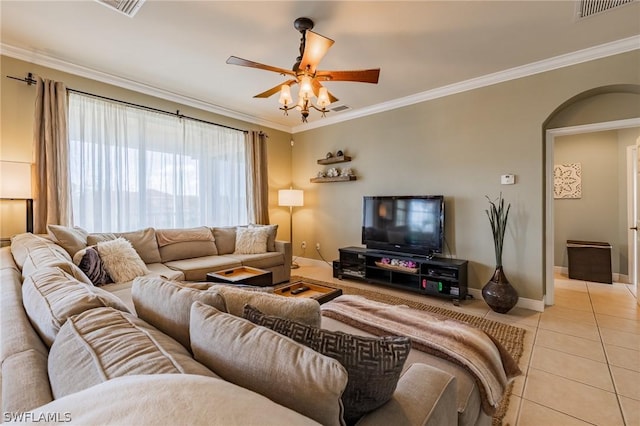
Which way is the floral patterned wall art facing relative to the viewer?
toward the camera

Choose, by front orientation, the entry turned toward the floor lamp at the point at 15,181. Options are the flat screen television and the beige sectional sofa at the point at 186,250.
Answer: the flat screen television

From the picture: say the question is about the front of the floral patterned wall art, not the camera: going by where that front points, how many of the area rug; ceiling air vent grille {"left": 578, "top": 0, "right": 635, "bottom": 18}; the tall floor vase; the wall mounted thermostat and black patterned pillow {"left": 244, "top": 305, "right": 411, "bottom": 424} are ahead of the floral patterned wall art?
5

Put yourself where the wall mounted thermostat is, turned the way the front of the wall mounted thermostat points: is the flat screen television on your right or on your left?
on your right

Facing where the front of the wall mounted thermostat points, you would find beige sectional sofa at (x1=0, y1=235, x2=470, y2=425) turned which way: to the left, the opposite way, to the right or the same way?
the opposite way

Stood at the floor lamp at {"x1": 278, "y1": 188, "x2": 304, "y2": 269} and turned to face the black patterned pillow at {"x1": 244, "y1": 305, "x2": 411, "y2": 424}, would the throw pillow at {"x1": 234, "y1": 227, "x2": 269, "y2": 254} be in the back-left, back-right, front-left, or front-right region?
front-right

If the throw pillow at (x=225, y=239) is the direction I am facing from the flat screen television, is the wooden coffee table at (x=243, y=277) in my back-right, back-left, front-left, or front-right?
front-left

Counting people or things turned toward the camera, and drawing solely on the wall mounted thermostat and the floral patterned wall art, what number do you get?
2

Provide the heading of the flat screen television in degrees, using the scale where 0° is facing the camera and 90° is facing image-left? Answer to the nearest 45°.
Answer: approximately 45°

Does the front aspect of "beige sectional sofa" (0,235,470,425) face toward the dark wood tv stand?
yes

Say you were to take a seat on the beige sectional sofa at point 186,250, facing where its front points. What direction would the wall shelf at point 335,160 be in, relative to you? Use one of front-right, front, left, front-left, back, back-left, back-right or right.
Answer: front-left

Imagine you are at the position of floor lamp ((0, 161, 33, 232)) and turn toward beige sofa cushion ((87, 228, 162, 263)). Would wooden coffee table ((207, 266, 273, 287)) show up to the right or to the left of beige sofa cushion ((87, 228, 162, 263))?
right

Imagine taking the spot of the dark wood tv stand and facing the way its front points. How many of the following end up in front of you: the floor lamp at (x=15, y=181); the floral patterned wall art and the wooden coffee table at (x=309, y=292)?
2

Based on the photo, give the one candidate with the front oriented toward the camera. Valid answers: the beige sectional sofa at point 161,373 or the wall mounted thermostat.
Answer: the wall mounted thermostat

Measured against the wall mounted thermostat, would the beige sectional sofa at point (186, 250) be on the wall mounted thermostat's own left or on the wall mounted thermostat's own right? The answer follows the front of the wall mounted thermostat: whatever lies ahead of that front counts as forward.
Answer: on the wall mounted thermostat's own right

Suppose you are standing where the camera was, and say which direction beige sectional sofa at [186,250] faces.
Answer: facing the viewer and to the right of the viewer

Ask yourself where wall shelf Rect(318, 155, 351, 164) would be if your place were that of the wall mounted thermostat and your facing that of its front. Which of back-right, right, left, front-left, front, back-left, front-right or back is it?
right

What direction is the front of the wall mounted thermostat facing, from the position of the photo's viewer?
facing the viewer
